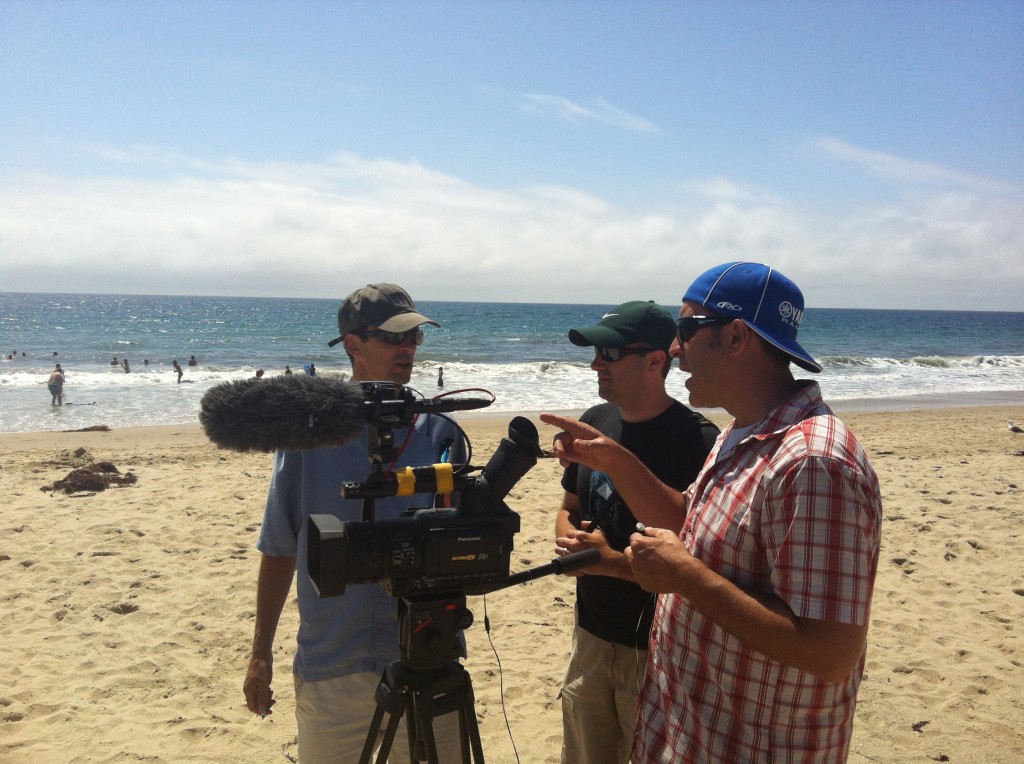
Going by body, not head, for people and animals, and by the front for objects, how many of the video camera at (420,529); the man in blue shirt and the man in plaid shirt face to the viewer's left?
2

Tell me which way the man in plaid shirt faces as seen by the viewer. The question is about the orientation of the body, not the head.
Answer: to the viewer's left

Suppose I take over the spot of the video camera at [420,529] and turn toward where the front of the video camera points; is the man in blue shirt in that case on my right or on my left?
on my right

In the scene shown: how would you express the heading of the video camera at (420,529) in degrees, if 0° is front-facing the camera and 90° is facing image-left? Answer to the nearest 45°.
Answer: approximately 90°

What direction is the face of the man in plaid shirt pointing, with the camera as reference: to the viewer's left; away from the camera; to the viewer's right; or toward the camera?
to the viewer's left

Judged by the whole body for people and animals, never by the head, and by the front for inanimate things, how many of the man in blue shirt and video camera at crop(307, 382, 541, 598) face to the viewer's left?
1

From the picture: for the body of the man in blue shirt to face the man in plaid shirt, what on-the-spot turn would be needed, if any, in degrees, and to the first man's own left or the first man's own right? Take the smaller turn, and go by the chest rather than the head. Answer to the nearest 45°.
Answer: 0° — they already face them

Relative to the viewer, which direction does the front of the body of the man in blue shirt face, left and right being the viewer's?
facing the viewer and to the right of the viewer

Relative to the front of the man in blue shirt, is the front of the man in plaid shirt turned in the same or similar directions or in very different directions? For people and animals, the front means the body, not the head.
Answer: very different directions

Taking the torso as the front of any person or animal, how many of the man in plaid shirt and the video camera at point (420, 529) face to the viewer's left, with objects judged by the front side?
2

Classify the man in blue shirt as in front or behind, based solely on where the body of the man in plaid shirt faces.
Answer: in front

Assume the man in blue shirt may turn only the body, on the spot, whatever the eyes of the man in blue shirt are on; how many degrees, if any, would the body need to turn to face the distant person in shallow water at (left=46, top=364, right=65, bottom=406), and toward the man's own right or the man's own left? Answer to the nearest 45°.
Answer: approximately 135° to the man's own left
